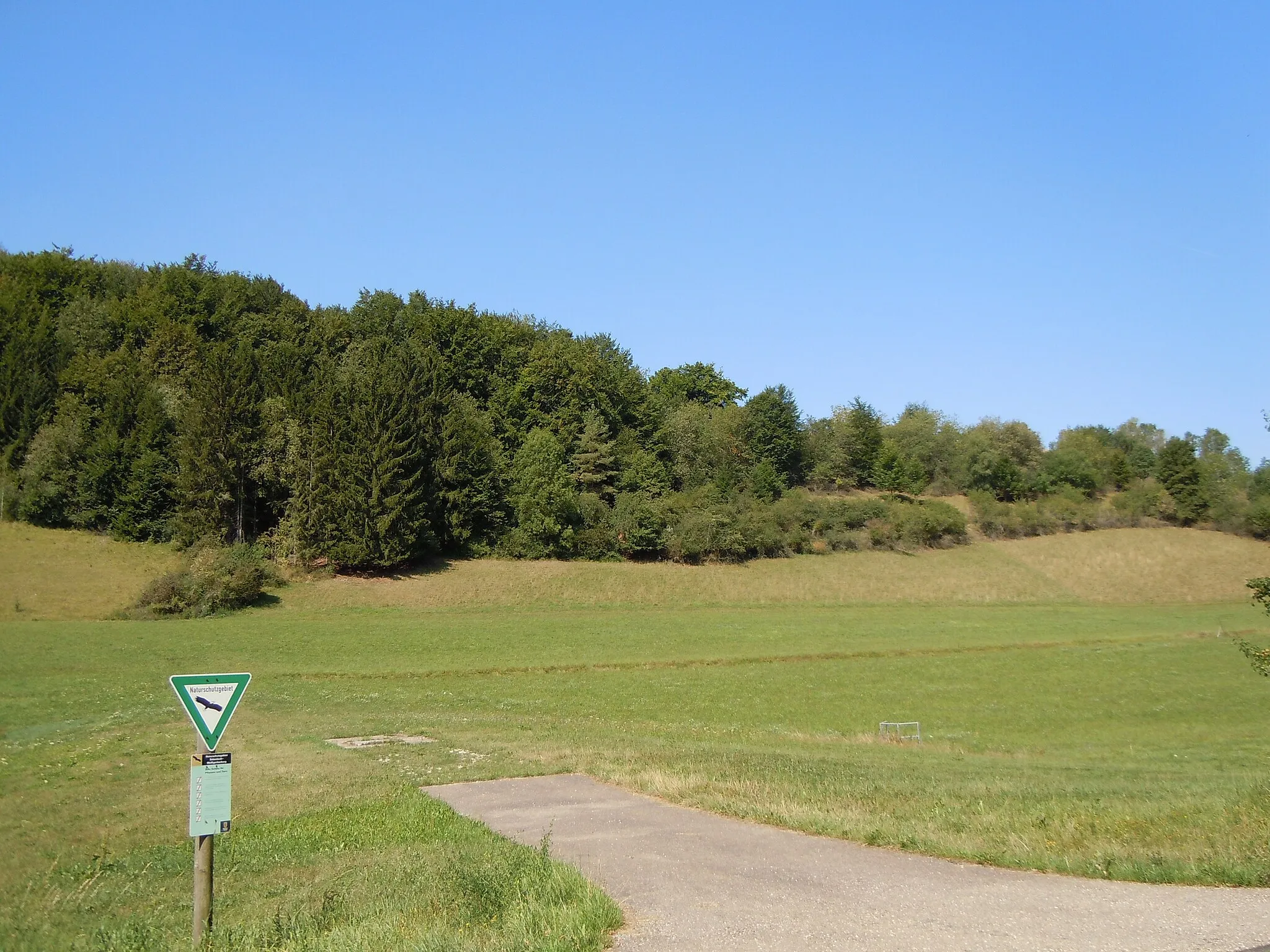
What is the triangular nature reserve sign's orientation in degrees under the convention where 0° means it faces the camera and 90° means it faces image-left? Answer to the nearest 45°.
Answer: approximately 0°

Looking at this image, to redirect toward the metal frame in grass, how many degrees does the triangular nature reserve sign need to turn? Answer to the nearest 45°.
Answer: approximately 135° to its left
